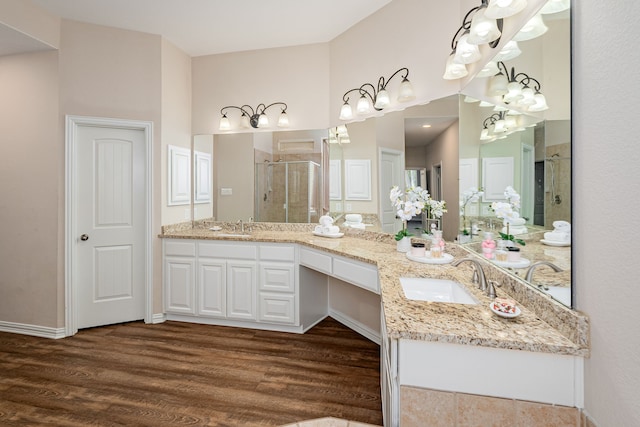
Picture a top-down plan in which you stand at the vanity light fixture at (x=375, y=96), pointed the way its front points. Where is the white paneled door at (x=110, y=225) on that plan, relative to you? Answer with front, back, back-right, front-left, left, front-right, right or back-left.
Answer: front-right

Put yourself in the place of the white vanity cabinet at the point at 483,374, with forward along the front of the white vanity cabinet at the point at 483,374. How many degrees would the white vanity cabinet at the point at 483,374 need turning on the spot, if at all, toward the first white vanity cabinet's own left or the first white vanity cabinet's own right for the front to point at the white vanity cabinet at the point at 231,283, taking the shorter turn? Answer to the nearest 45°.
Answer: approximately 45° to the first white vanity cabinet's own right

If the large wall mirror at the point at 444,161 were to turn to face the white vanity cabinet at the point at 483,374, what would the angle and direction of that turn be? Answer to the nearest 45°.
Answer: approximately 45° to its left

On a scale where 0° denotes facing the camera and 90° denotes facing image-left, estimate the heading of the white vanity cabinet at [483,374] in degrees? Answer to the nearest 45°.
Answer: approximately 90°

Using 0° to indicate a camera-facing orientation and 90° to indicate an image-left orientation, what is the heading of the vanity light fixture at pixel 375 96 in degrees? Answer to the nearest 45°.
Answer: approximately 45°
